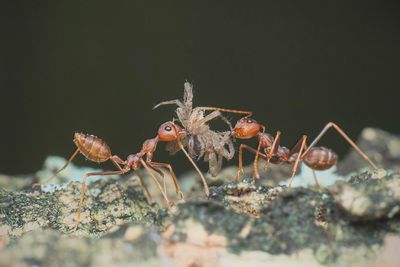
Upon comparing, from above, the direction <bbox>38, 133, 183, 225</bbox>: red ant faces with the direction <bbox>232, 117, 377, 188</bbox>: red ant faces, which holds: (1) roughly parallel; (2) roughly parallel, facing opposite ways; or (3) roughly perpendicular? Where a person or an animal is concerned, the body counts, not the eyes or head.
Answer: roughly parallel, facing opposite ways

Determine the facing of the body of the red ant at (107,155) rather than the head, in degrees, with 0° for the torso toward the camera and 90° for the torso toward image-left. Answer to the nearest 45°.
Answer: approximately 270°

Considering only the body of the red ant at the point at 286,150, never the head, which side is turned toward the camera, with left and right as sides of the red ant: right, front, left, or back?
left

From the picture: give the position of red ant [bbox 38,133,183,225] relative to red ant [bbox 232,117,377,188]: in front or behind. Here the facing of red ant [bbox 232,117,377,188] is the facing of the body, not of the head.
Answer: in front

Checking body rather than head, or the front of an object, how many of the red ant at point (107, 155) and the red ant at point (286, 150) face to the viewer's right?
1

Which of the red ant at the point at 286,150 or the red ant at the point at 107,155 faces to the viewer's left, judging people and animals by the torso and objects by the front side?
the red ant at the point at 286,150

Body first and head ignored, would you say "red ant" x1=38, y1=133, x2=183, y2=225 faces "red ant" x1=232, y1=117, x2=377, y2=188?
yes
